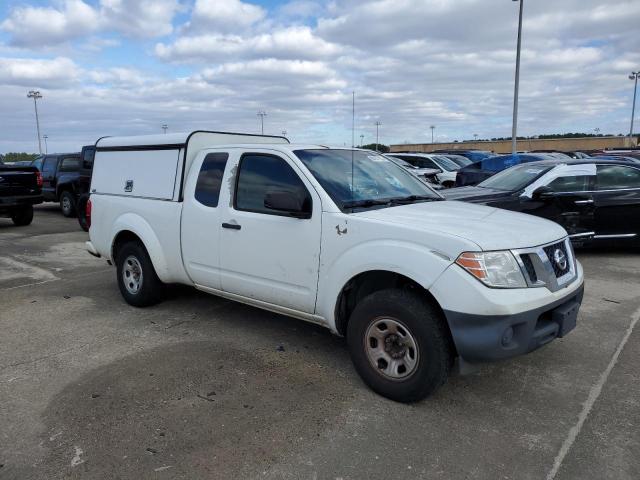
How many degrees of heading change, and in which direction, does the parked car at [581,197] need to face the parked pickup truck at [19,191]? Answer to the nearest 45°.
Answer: approximately 45° to its right

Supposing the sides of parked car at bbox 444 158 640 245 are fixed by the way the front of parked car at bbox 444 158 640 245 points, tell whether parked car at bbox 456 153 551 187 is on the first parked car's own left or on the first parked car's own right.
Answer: on the first parked car's own right

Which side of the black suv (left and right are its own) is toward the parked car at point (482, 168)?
right

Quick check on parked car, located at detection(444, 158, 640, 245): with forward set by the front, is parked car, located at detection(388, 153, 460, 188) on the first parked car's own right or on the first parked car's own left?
on the first parked car's own right

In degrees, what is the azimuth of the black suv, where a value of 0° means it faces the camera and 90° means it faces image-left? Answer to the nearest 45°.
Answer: approximately 135°

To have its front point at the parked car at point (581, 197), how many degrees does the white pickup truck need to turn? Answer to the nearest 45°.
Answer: approximately 90° to its left
